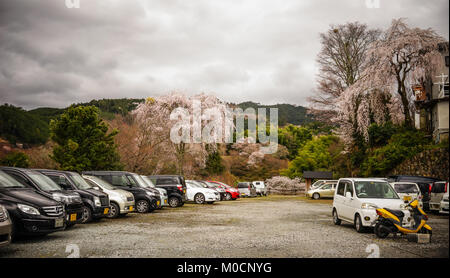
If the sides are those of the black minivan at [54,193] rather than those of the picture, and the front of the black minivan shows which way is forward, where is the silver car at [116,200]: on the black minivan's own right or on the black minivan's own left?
on the black minivan's own left

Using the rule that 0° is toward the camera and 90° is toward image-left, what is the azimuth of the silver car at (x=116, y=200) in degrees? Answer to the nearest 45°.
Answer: approximately 315°

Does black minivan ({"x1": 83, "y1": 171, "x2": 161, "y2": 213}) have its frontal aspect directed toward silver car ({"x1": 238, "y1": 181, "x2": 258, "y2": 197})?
no

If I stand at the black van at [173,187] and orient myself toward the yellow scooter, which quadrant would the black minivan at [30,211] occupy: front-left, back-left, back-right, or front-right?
front-right

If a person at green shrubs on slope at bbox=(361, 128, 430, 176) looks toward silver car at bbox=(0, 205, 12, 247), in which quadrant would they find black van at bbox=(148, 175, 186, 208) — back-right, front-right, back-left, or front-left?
front-right

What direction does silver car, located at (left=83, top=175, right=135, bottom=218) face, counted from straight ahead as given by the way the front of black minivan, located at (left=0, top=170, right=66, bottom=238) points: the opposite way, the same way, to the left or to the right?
the same way

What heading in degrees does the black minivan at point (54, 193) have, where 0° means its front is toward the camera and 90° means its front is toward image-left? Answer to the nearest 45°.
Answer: approximately 315°
